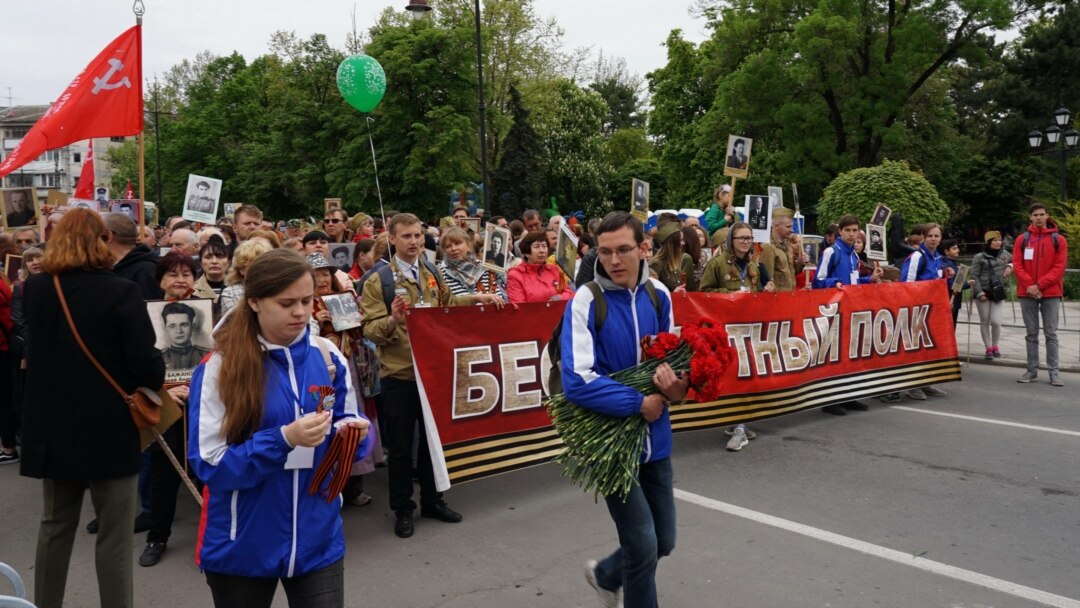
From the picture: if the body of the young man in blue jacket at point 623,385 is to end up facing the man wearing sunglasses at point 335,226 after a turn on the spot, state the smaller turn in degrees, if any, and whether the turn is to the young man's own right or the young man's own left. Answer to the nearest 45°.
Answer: approximately 180°

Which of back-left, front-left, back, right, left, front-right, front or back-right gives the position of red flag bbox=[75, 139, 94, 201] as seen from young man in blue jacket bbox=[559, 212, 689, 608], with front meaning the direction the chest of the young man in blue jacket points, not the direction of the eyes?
back

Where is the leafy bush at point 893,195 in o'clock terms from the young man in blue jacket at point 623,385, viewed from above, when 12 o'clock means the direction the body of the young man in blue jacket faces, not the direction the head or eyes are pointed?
The leafy bush is roughly at 8 o'clock from the young man in blue jacket.

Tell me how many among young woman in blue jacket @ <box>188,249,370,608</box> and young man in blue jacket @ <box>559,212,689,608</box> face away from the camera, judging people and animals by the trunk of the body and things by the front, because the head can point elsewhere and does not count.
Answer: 0

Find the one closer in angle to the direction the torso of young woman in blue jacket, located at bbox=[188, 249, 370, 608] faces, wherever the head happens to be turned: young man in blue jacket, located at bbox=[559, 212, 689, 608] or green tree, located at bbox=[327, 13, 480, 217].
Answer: the young man in blue jacket

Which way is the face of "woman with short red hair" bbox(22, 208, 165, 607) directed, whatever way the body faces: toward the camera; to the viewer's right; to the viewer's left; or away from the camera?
away from the camera

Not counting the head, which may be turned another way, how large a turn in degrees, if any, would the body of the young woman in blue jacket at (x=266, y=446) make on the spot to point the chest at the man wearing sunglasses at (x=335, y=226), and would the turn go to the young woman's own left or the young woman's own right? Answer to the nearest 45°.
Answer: approximately 135° to the young woman's own left

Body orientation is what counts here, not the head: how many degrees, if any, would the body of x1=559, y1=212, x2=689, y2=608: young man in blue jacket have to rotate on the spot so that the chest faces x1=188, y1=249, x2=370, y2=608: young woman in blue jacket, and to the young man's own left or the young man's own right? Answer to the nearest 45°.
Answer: approximately 90° to the young man's own right

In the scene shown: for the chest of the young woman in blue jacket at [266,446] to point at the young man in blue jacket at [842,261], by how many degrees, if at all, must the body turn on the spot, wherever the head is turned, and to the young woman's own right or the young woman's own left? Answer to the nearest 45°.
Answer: approximately 90° to the young woman's own left

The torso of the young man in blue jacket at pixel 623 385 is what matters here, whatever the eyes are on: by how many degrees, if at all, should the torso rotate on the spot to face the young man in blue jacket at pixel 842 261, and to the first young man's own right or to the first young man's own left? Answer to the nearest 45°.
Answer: approximately 135° to the first young man's own left
